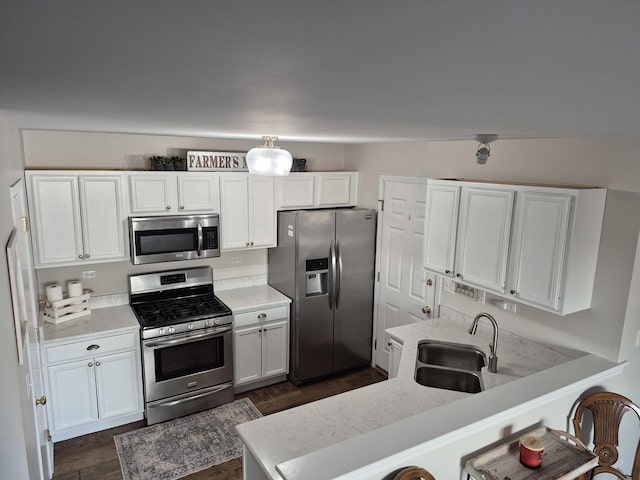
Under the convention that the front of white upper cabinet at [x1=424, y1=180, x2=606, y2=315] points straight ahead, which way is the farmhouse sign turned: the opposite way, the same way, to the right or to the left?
to the left

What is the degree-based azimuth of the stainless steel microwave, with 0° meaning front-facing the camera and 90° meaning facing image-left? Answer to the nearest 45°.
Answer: approximately 0°

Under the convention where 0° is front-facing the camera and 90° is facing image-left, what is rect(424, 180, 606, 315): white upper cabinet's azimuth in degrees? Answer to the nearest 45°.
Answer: approximately 45°

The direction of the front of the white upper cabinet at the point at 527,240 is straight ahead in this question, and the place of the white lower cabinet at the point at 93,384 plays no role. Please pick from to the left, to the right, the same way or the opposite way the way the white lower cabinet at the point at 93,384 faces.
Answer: to the left

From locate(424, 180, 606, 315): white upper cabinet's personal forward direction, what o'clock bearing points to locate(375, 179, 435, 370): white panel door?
The white panel door is roughly at 3 o'clock from the white upper cabinet.

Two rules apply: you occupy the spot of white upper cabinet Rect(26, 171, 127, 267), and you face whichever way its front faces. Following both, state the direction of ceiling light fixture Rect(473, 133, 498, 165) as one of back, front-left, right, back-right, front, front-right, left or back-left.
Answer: front-left

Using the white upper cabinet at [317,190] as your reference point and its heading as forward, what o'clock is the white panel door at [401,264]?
The white panel door is roughly at 10 o'clock from the white upper cabinet.
